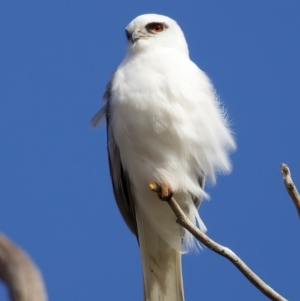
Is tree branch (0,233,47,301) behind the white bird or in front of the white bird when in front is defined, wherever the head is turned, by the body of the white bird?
in front

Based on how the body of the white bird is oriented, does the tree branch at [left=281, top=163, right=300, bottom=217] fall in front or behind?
in front

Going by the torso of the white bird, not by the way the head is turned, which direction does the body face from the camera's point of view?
toward the camera
